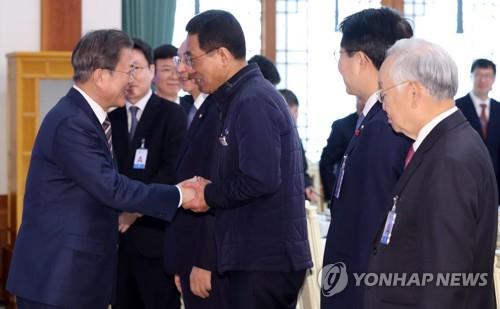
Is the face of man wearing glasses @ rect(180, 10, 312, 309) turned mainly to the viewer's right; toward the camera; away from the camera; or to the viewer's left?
to the viewer's left

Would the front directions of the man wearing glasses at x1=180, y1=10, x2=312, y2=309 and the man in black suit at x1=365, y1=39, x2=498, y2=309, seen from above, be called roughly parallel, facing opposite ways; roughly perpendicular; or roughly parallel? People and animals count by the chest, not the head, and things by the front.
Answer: roughly parallel

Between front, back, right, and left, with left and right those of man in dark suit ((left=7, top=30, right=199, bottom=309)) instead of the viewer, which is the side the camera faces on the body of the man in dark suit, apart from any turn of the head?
right

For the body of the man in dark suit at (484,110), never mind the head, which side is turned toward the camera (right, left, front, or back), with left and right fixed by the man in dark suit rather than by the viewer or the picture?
front

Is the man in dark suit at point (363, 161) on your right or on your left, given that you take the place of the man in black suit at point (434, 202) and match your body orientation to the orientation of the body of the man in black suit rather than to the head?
on your right

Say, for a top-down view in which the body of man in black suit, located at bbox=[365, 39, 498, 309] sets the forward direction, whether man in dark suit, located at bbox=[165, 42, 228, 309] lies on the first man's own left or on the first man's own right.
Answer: on the first man's own right

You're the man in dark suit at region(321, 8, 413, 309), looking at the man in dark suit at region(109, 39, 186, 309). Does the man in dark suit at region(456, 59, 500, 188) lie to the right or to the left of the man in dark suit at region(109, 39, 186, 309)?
right

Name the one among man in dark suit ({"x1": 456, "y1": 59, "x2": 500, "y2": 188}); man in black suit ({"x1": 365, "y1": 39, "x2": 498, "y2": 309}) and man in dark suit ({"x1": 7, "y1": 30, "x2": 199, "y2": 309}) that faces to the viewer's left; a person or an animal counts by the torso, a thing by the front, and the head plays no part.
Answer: the man in black suit

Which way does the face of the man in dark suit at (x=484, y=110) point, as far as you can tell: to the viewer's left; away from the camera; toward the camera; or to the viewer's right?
toward the camera

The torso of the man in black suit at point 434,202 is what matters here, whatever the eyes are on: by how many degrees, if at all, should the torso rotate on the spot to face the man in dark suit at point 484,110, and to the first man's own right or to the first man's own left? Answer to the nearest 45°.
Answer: approximately 90° to the first man's own right

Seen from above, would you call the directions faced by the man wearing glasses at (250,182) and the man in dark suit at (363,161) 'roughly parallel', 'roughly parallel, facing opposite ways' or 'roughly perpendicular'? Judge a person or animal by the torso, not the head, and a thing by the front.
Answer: roughly parallel

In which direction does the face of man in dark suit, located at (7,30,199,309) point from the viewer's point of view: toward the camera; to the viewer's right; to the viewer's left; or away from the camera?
to the viewer's right

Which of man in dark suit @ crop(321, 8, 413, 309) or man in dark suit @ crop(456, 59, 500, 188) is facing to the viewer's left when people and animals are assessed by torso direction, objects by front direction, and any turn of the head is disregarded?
man in dark suit @ crop(321, 8, 413, 309)

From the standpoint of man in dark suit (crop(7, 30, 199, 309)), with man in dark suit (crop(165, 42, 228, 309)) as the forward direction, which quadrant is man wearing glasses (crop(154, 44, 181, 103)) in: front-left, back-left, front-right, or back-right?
front-left

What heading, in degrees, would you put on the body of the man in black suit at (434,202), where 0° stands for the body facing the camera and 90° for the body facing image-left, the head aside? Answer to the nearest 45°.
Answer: approximately 90°

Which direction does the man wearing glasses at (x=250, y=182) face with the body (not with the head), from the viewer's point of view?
to the viewer's left

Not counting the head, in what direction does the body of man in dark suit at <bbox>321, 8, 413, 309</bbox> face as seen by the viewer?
to the viewer's left
